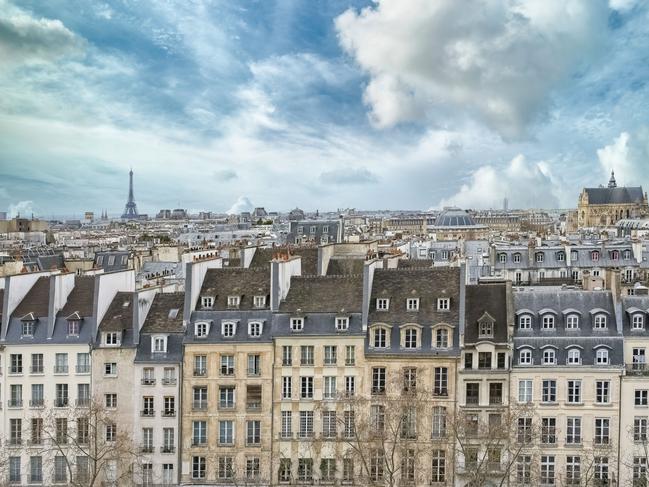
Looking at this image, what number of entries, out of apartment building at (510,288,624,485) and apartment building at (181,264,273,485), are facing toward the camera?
2

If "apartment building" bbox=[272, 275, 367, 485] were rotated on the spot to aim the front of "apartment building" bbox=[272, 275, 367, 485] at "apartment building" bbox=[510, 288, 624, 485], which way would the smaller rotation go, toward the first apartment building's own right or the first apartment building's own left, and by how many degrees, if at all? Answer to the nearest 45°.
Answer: approximately 90° to the first apartment building's own left

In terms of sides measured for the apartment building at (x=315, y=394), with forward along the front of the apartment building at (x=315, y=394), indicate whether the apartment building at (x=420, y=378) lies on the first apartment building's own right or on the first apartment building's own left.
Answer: on the first apartment building's own left

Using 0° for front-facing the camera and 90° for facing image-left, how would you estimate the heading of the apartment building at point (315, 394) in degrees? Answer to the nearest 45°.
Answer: approximately 0°

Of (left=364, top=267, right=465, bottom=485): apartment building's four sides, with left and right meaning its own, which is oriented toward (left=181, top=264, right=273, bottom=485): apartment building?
right

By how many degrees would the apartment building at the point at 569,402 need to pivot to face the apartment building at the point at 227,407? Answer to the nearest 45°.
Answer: approximately 90° to its right
